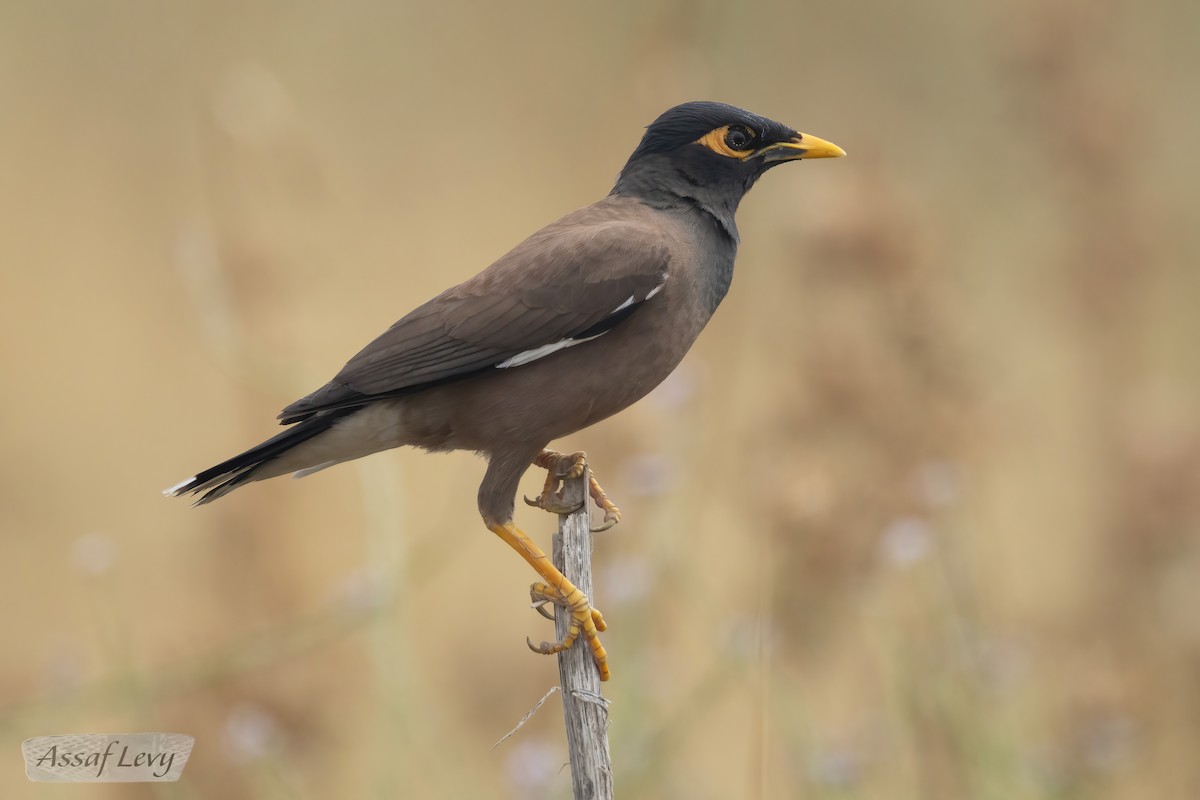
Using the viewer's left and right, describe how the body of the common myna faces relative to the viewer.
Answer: facing to the right of the viewer
